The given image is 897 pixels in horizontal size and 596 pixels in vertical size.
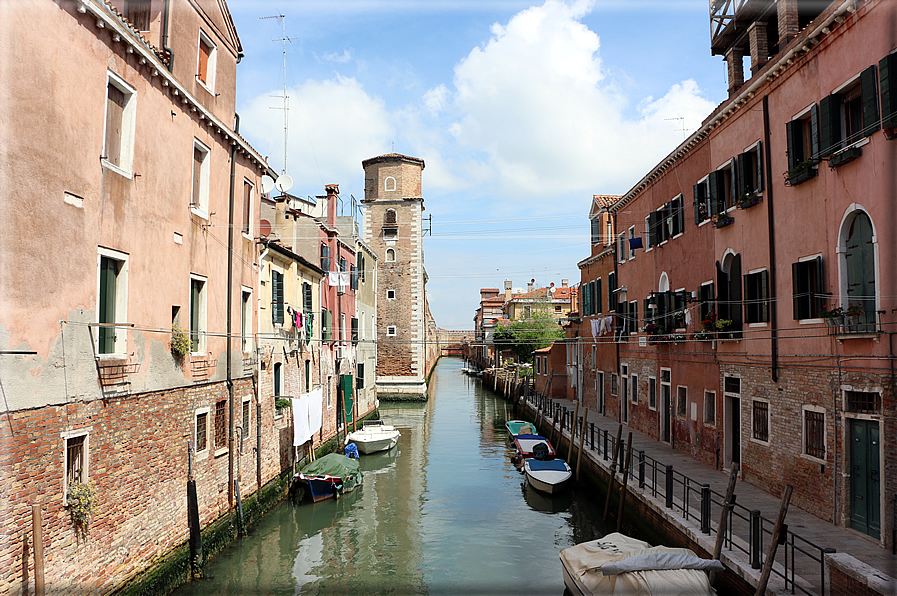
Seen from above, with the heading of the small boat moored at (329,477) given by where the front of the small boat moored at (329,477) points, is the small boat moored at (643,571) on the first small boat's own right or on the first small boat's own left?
on the first small boat's own left

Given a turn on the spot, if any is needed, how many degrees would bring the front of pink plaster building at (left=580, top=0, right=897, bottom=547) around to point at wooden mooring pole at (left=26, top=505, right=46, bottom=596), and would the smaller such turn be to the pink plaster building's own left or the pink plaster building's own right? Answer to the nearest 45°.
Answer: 0° — it already faces it

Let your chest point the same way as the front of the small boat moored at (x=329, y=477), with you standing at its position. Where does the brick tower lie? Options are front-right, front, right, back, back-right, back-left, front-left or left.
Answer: back-right

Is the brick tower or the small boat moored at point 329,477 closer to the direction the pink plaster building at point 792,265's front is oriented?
the small boat moored

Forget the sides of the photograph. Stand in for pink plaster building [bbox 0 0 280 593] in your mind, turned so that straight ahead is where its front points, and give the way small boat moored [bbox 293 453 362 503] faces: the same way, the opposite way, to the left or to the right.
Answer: to the right

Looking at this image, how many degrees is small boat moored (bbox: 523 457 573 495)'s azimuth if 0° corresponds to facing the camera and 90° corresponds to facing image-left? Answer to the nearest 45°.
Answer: approximately 0°

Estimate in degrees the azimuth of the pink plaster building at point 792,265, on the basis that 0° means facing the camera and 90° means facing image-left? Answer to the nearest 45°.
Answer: approximately 45°

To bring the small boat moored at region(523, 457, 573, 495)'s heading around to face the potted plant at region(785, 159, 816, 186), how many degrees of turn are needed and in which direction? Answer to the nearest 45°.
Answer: approximately 45° to its left

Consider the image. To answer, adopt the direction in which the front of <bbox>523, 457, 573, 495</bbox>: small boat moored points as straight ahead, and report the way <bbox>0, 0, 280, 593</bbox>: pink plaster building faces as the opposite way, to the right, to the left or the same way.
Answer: to the left
